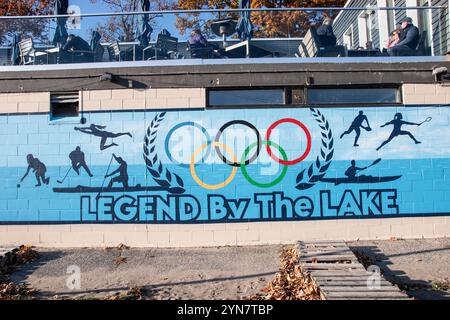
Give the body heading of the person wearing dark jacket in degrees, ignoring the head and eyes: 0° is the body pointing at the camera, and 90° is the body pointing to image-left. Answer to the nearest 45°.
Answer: approximately 90°

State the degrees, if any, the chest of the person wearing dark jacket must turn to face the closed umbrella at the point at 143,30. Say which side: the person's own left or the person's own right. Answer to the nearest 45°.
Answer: approximately 45° to the person's own left

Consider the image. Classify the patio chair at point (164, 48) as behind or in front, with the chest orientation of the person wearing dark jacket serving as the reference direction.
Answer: in front
